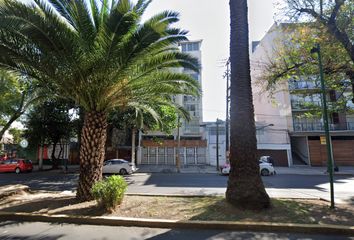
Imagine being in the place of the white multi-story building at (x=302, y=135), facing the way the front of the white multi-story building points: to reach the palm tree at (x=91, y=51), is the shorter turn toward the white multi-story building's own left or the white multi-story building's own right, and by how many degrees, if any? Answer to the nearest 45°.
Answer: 0° — it already faces it

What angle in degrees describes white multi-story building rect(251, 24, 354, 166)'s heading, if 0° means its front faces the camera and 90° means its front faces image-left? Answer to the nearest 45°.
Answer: approximately 0°

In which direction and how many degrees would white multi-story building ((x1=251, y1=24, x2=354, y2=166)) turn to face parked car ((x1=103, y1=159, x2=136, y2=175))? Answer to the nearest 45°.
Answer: approximately 45° to its right

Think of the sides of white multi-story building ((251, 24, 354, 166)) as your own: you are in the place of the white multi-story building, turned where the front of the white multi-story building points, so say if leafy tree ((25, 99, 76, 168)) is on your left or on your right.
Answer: on your right
